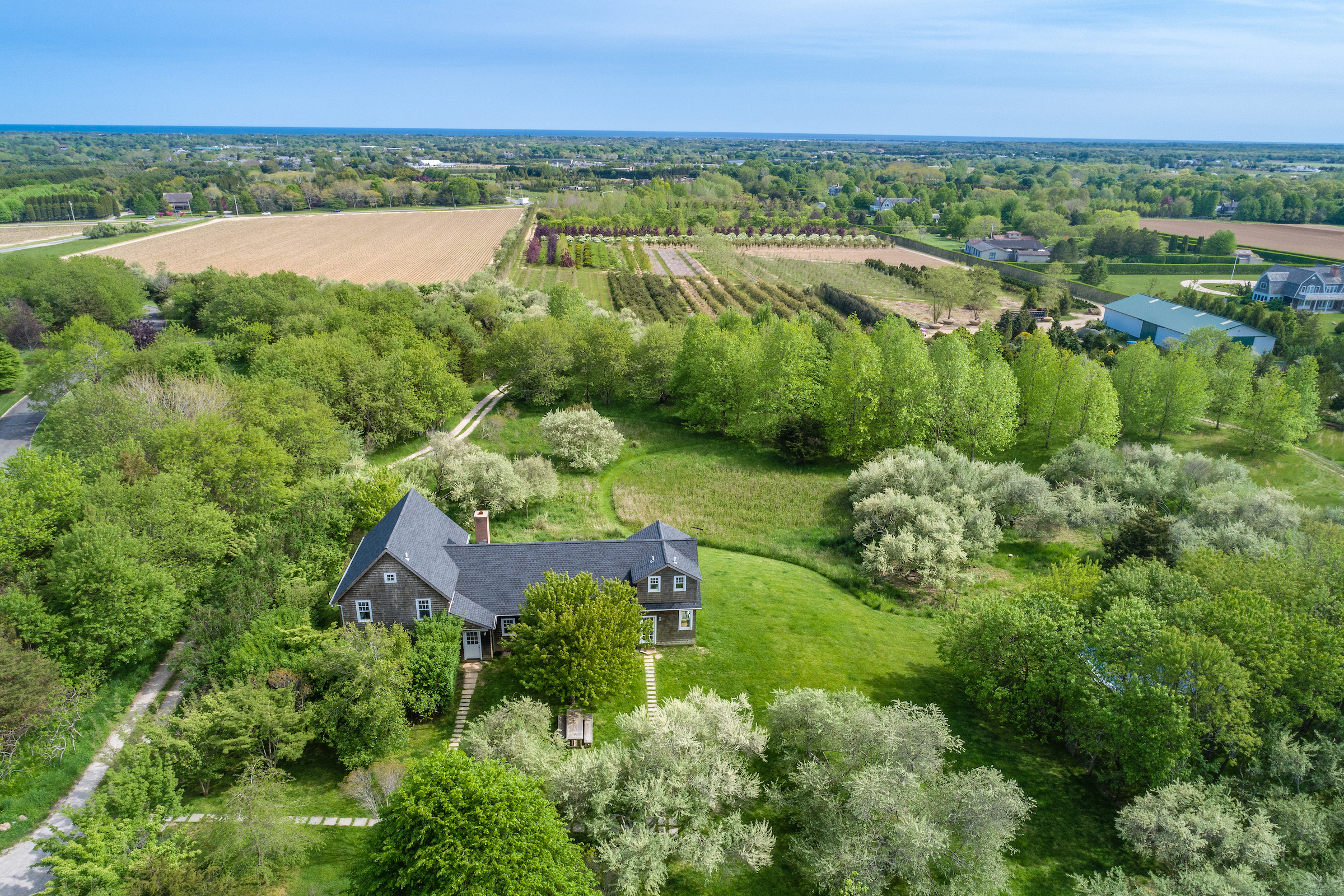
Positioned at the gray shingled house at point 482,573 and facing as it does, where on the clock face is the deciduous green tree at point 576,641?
The deciduous green tree is roughly at 11 o'clock from the gray shingled house.

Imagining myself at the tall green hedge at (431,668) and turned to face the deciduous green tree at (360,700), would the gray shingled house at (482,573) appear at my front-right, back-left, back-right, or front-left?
back-right

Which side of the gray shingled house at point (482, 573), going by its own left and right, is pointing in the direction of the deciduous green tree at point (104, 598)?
right

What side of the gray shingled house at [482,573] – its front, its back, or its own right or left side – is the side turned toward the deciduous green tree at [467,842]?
front

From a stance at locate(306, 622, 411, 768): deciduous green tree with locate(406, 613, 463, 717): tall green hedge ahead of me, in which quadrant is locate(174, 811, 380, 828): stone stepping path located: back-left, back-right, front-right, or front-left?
back-right

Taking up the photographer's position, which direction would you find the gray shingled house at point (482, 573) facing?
facing the viewer
